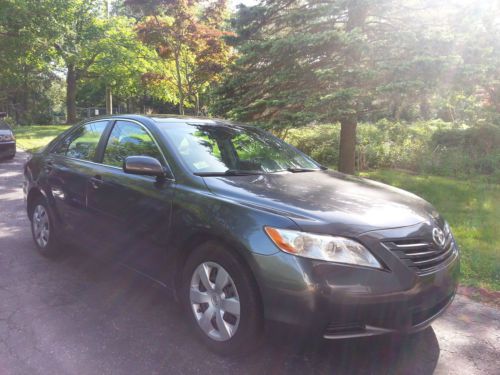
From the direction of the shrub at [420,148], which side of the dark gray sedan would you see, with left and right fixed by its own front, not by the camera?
left

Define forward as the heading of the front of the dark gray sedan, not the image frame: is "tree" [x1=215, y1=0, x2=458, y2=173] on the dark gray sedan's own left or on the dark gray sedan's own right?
on the dark gray sedan's own left

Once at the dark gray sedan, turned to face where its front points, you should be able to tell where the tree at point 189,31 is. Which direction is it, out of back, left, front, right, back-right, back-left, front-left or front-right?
back-left

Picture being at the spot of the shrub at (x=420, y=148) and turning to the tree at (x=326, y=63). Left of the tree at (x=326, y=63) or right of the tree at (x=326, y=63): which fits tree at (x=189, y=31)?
right

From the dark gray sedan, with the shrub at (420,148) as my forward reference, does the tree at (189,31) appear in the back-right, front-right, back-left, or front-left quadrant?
front-left

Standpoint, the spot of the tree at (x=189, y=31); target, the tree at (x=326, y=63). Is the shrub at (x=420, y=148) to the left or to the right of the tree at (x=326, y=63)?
left

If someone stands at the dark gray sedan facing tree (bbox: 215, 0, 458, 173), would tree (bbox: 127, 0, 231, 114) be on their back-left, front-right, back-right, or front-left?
front-left
